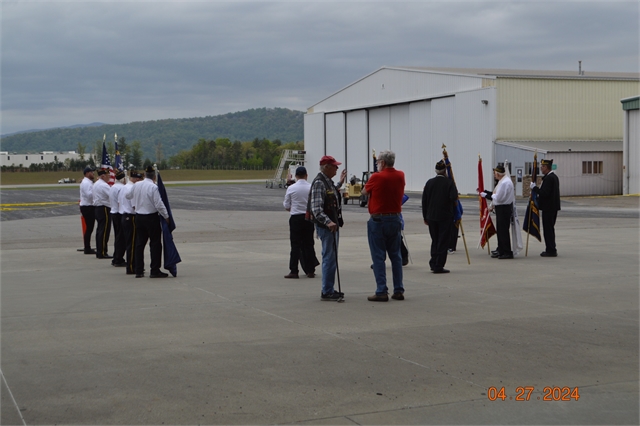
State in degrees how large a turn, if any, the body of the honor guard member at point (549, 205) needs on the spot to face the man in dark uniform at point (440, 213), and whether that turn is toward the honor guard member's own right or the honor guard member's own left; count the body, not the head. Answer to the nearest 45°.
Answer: approximately 45° to the honor guard member's own left

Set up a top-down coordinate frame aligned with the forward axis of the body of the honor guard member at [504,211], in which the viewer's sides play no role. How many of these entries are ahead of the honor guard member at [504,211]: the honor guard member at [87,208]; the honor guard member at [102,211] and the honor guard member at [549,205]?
2

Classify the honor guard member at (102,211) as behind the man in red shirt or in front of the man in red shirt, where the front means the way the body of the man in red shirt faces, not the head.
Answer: in front

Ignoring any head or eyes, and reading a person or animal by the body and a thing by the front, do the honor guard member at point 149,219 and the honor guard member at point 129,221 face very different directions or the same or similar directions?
same or similar directions

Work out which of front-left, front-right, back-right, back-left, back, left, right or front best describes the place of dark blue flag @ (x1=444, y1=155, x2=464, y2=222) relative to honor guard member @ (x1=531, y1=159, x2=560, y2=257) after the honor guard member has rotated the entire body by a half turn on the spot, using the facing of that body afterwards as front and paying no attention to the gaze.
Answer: back-right

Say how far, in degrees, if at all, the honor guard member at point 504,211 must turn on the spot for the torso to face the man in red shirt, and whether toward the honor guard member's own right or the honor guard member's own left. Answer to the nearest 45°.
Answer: approximately 90° to the honor guard member's own left

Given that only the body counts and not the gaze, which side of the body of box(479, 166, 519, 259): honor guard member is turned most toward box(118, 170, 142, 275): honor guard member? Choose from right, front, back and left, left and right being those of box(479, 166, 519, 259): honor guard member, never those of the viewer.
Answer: front

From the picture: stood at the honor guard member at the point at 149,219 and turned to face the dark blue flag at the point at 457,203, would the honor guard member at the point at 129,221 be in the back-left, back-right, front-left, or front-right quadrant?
back-left

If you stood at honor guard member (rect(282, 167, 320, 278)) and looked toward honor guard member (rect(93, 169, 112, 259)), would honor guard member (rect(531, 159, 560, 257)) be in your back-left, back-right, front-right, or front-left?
back-right

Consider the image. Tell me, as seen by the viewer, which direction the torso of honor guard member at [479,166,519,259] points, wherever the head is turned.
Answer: to the viewer's left

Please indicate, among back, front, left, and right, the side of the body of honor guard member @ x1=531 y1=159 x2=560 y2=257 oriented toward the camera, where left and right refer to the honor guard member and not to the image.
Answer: left

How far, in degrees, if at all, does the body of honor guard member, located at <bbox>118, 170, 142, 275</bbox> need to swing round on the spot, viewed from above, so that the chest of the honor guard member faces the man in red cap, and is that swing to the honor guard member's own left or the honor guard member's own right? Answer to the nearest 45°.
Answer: approximately 90° to the honor guard member's own right
